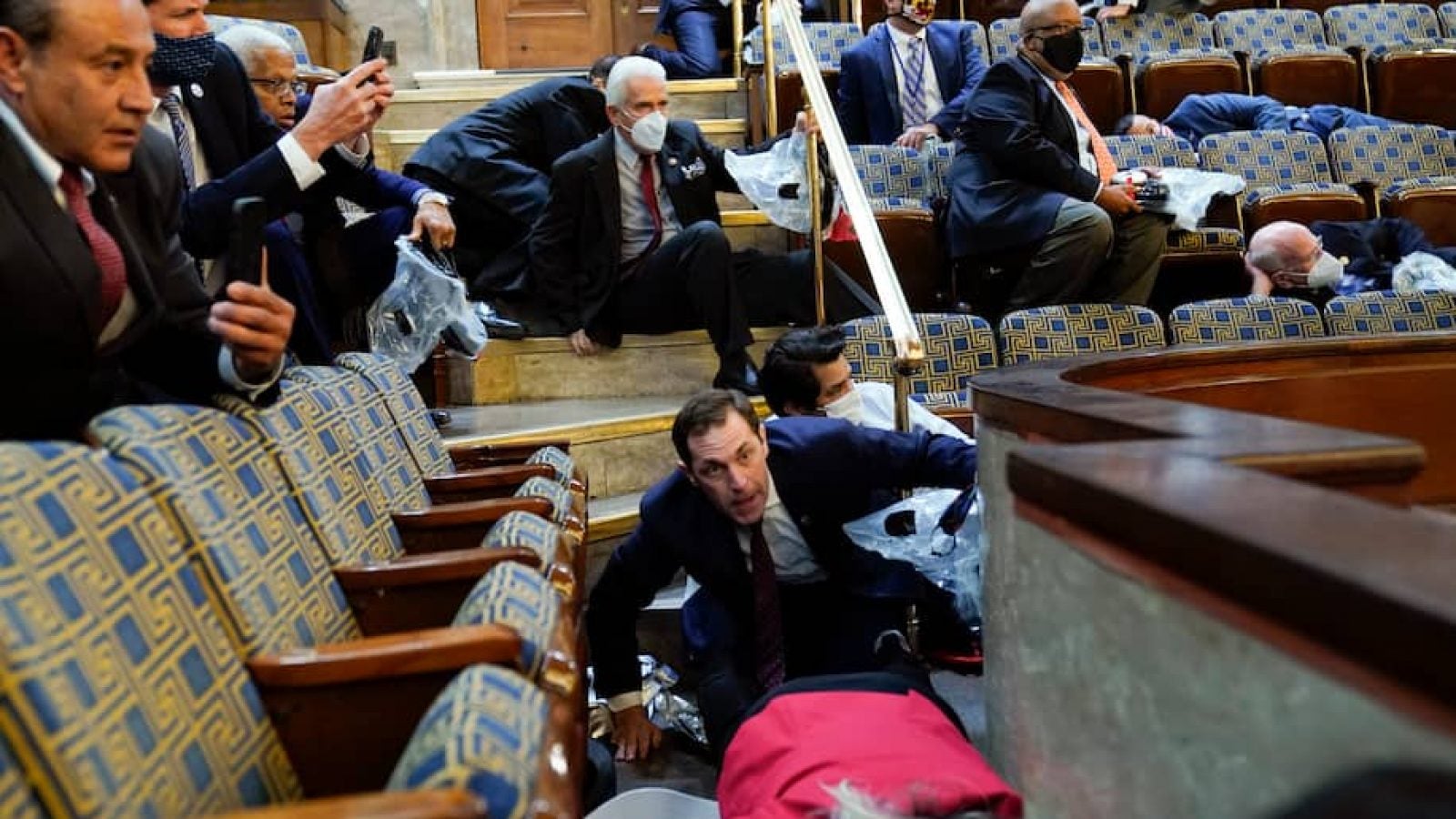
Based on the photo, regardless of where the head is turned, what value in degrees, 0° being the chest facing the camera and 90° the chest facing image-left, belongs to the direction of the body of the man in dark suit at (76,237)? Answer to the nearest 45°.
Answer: approximately 315°

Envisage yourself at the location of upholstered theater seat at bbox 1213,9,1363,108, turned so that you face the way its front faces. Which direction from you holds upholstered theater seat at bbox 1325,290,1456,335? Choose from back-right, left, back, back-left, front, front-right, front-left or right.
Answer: front-right

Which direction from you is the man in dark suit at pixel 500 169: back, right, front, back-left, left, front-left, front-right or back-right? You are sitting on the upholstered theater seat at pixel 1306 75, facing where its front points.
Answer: right

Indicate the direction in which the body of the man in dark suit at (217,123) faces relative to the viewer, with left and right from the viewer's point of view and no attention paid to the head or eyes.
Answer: facing the viewer and to the right of the viewer

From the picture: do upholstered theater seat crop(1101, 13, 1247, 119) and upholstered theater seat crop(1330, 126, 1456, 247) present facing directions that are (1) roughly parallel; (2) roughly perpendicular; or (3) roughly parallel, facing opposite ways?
roughly parallel

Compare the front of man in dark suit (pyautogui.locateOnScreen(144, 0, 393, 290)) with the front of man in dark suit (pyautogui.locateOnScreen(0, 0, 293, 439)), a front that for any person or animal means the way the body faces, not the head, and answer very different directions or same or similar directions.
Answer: same or similar directions

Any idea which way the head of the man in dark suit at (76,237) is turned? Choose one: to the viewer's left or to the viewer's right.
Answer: to the viewer's right

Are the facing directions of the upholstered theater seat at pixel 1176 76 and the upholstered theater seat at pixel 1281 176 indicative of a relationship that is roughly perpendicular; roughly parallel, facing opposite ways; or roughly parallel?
roughly parallel
